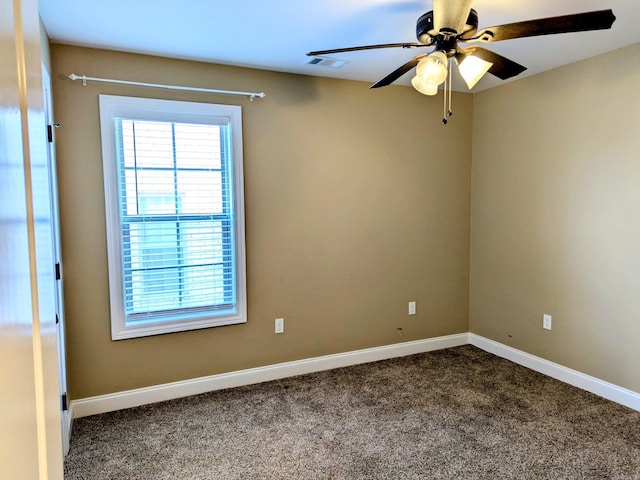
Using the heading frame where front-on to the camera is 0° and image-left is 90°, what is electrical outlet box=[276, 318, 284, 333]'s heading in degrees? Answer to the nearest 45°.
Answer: approximately 0°

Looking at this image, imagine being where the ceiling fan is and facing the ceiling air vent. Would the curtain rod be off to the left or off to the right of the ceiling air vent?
left
